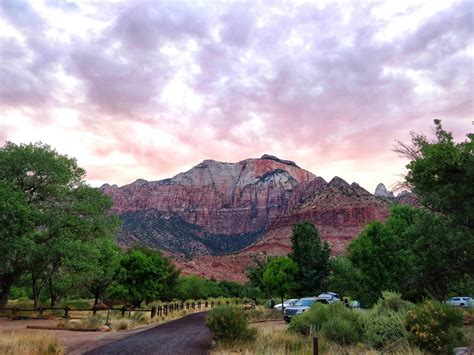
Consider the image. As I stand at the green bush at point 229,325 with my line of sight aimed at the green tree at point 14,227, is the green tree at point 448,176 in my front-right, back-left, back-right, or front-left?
back-right

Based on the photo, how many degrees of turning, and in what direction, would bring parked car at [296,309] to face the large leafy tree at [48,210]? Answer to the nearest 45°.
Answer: approximately 45° to its right

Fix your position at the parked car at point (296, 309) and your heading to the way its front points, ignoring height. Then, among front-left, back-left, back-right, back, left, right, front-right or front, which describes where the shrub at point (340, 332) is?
front-left

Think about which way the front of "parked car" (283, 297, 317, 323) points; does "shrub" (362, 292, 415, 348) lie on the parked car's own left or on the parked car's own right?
on the parked car's own left

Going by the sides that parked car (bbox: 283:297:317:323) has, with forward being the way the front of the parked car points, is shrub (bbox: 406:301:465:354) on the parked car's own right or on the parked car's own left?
on the parked car's own left

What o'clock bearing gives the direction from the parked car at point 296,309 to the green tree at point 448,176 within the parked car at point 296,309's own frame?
The green tree is roughly at 9 o'clock from the parked car.

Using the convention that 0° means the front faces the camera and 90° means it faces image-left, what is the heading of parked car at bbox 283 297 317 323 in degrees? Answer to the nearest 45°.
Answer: approximately 45°

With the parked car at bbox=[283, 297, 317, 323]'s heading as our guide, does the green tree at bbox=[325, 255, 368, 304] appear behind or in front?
behind

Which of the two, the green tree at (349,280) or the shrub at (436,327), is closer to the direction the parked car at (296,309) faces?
the shrub
